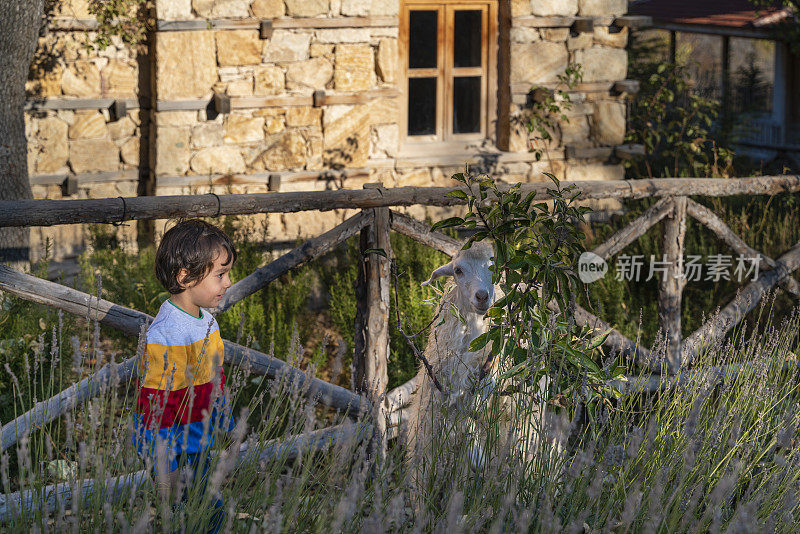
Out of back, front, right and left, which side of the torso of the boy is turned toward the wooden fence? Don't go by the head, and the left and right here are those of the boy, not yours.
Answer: left

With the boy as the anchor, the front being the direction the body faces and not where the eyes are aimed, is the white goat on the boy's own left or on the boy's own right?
on the boy's own left

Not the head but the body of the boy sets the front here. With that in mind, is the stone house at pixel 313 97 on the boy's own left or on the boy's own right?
on the boy's own left

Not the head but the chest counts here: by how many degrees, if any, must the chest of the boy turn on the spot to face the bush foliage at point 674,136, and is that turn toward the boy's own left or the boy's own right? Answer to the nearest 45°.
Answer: approximately 90° to the boy's own left

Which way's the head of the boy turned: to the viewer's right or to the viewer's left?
to the viewer's right

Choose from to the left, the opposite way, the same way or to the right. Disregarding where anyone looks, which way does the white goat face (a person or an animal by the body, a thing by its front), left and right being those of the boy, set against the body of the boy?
to the right

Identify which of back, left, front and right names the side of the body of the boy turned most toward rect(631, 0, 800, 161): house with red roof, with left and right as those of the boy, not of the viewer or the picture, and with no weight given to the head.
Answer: left

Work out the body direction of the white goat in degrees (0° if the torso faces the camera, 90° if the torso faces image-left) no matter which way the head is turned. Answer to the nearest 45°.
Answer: approximately 45°
